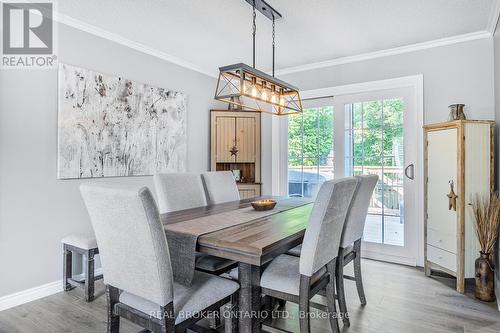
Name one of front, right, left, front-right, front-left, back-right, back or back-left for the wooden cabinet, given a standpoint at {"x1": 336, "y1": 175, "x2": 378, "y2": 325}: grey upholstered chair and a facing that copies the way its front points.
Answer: front

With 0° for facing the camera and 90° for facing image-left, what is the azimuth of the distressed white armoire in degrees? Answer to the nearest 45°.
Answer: approximately 45°

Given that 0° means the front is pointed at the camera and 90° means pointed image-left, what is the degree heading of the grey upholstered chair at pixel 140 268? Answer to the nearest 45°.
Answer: approximately 225°

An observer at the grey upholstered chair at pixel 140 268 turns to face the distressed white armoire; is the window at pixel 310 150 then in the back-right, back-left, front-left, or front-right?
front-left

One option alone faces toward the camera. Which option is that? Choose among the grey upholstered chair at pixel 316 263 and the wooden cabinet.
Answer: the wooden cabinet

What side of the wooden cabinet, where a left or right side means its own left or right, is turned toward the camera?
front

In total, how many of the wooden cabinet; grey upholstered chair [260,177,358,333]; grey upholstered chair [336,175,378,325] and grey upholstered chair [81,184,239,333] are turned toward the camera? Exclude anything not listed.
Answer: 1

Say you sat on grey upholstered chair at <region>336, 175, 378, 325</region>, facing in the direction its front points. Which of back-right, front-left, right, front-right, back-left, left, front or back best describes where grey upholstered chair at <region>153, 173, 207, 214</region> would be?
front-left

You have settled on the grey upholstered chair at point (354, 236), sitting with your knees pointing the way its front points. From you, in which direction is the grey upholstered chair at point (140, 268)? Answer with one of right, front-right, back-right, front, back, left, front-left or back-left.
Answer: left

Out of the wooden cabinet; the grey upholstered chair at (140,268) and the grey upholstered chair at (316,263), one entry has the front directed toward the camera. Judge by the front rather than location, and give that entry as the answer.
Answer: the wooden cabinet

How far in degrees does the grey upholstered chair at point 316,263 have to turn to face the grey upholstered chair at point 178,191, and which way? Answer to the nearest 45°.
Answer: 0° — it already faces it

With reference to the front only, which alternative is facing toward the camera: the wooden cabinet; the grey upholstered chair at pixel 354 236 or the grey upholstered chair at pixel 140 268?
the wooden cabinet

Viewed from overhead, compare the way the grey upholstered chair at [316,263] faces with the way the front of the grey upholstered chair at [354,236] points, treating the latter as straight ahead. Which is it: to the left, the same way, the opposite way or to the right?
the same way

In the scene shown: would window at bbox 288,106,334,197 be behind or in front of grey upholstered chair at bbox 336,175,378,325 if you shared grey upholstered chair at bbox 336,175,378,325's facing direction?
in front

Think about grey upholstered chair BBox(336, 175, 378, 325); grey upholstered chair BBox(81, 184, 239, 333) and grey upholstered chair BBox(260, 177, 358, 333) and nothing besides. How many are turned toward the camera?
0

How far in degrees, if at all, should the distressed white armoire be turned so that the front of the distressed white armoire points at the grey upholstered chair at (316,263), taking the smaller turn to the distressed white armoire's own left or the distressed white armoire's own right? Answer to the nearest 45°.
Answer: approximately 45° to the distressed white armoire's own left

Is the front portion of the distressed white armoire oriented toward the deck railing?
no

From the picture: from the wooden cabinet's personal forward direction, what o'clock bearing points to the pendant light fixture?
The pendant light fixture is roughly at 12 o'clock from the wooden cabinet.

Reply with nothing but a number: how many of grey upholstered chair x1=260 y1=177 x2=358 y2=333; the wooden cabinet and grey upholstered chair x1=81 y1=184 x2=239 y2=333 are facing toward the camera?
1
